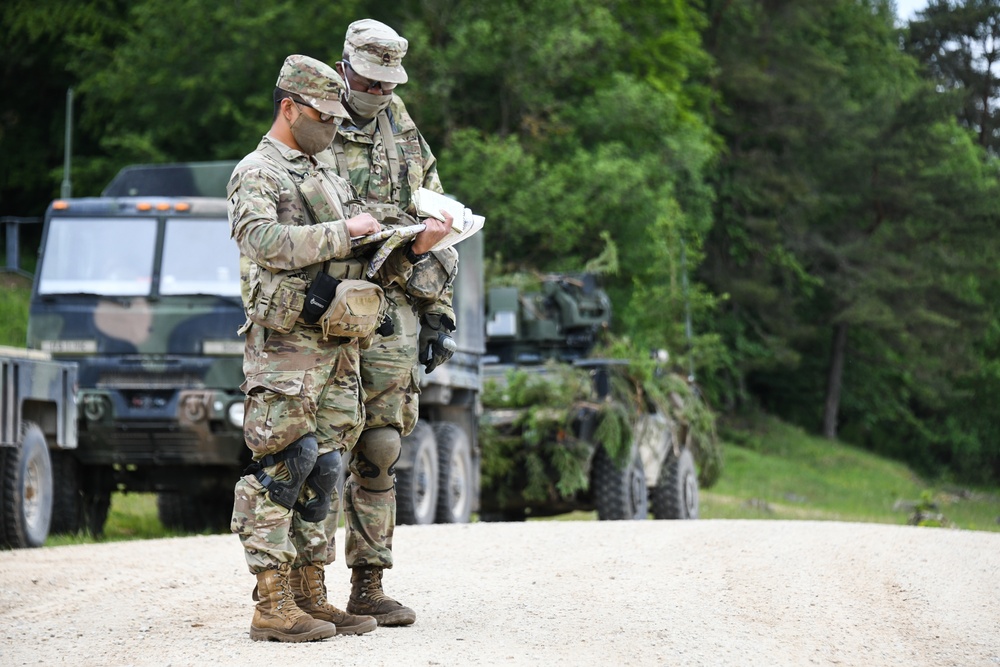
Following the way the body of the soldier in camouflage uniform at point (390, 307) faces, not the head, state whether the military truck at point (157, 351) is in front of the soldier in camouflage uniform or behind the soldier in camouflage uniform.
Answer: behind

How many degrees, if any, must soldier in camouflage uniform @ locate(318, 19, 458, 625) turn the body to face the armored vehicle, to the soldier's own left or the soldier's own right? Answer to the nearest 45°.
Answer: approximately 135° to the soldier's own left

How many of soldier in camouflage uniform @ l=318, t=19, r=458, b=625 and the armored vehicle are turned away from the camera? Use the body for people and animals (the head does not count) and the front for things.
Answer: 0
